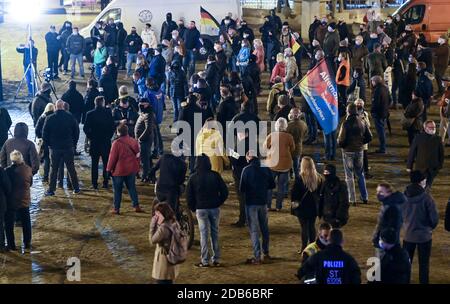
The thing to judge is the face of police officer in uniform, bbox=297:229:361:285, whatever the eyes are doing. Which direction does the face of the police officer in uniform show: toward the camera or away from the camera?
away from the camera

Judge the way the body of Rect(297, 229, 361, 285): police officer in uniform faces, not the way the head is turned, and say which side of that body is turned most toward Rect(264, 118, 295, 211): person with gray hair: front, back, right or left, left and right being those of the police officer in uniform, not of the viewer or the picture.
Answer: front

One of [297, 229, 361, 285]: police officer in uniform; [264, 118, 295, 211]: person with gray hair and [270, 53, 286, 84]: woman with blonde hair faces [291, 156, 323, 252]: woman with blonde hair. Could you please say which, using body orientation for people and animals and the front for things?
the police officer in uniform

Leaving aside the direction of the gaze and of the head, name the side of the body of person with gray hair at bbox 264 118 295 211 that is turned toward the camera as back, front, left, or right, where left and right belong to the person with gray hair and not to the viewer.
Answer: back

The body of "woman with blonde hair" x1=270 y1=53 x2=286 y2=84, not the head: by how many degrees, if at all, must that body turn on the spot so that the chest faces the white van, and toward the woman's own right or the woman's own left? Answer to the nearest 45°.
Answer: approximately 45° to the woman's own right

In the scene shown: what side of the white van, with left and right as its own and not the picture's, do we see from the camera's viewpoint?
left

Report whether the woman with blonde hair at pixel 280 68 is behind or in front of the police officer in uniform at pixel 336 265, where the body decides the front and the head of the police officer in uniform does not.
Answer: in front

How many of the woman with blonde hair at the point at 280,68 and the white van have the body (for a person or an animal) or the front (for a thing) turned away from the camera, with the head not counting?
0

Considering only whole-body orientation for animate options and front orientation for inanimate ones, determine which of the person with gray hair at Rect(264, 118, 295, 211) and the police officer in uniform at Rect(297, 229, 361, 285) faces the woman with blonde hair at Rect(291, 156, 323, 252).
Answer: the police officer in uniform

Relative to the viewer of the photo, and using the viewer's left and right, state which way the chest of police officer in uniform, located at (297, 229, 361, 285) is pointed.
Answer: facing away from the viewer

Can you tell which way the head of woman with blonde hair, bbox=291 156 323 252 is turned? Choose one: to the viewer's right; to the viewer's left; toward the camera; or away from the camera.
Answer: away from the camera

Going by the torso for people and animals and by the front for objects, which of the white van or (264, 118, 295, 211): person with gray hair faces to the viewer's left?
the white van

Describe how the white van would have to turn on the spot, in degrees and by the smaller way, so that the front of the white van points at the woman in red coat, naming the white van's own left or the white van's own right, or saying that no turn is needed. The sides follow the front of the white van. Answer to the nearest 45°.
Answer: approximately 90° to the white van's own left

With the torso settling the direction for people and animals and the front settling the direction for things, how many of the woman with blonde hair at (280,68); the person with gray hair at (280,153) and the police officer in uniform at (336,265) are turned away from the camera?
2
